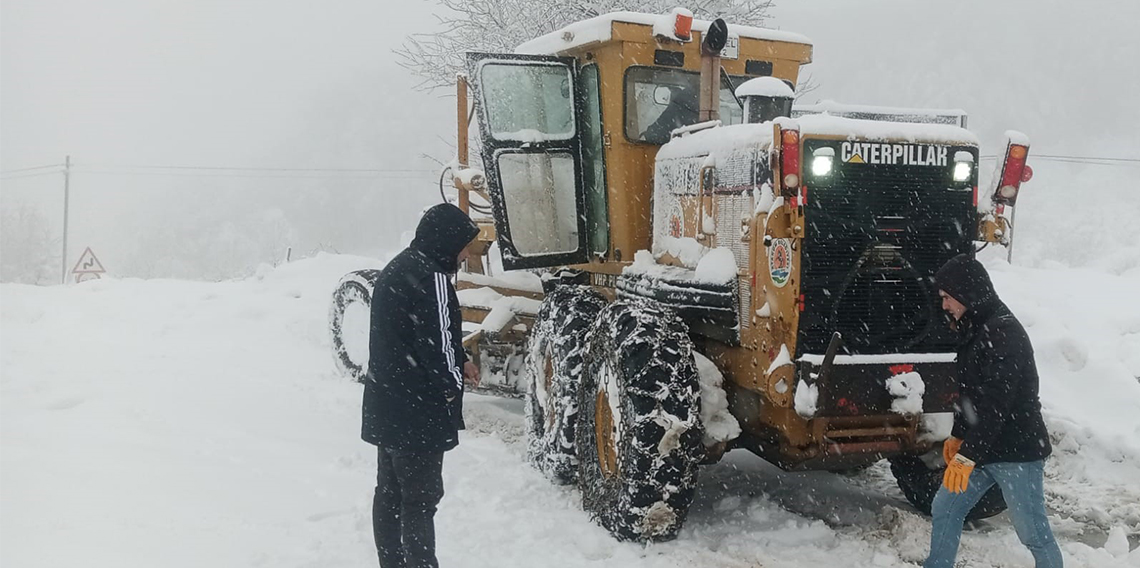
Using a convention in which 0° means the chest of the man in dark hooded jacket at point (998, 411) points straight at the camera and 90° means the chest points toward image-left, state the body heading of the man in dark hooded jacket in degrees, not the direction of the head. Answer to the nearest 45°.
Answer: approximately 90°

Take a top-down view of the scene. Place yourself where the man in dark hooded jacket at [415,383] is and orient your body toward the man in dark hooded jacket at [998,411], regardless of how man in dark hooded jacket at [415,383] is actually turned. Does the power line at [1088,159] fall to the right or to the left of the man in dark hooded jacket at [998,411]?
left

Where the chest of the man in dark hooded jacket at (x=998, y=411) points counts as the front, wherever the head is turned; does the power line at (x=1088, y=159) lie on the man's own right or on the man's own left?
on the man's own right

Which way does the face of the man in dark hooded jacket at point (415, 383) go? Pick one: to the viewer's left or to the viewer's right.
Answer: to the viewer's right

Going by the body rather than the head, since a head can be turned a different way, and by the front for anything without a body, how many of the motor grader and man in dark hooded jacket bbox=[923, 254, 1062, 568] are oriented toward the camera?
0

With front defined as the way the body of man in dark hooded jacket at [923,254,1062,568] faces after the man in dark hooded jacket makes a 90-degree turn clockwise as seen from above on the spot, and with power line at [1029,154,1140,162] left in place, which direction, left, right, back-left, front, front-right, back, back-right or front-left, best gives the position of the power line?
front

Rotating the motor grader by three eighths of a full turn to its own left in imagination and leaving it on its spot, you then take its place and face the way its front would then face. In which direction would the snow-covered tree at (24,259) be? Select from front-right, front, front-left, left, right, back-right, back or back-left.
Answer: back-right

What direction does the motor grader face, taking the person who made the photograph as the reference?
facing away from the viewer and to the left of the viewer

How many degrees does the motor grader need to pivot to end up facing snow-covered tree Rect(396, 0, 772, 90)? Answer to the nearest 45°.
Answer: approximately 45° to its right

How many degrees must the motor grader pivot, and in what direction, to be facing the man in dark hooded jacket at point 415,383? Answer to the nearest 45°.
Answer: approximately 90° to its left
